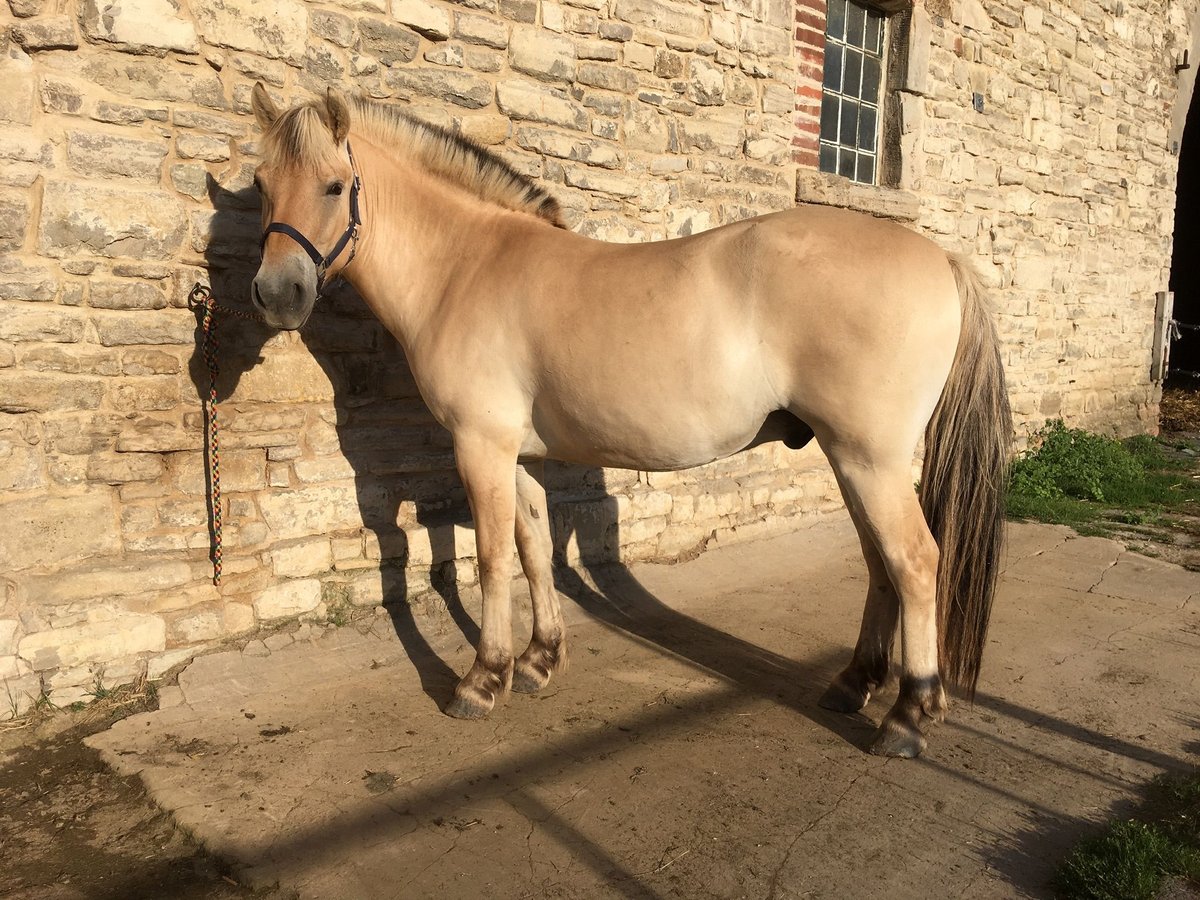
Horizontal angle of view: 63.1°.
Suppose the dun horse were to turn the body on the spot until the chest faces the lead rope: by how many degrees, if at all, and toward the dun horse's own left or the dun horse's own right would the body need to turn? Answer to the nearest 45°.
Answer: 0° — it already faces it

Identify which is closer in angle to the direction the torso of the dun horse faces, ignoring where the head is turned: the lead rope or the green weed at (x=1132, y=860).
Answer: the lead rope

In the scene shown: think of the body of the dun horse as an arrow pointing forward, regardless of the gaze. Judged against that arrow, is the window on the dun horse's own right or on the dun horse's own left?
on the dun horse's own right

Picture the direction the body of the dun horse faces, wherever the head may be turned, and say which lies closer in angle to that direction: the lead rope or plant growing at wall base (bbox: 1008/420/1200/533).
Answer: the lead rope

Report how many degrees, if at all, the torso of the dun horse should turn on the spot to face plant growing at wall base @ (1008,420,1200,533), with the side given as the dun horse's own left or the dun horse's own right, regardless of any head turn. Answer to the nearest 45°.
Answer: approximately 135° to the dun horse's own right

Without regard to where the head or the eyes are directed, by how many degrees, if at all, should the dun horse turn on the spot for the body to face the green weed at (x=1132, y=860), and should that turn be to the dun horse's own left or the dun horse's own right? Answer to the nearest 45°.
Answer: approximately 135° to the dun horse's own left

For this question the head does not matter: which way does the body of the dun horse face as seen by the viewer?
to the viewer's left
